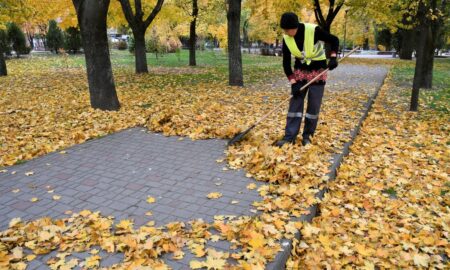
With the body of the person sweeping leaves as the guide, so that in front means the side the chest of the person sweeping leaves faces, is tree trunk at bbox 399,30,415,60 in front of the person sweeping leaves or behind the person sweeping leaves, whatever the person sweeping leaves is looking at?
behind

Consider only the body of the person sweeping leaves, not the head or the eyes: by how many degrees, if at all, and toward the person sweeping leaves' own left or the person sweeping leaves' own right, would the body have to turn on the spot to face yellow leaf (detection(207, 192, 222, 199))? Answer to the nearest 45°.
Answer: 0° — they already face it

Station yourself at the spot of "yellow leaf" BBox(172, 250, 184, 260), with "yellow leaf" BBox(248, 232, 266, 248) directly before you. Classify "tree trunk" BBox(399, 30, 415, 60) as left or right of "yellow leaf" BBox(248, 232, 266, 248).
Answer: left

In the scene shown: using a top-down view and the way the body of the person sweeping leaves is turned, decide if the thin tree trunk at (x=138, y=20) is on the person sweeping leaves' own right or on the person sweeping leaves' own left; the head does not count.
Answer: on the person sweeping leaves' own right

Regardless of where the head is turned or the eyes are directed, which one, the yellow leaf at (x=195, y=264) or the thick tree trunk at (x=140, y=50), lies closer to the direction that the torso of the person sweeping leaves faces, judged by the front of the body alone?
the yellow leaf

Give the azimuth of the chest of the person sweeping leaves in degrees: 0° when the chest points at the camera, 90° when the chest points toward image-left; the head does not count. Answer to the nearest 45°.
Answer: approximately 45°

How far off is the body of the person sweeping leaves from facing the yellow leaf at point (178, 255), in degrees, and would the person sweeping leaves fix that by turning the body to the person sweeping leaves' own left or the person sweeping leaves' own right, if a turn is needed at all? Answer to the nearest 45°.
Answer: approximately 45° to the person sweeping leaves' own left

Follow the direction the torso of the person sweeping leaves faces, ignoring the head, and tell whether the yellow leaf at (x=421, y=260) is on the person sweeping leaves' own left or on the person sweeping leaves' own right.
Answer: on the person sweeping leaves' own left

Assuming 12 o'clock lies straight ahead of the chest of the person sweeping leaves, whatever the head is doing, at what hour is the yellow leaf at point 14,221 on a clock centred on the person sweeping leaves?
The yellow leaf is roughly at 12 o'clock from the person sweeping leaves.

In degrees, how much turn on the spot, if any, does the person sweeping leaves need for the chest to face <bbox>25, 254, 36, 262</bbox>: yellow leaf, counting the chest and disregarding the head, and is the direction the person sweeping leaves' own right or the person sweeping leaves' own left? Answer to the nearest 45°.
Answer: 0° — they already face it

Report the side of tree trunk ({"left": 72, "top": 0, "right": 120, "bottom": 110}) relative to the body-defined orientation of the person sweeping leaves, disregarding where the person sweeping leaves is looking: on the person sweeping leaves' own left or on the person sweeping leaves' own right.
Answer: on the person sweeping leaves' own right

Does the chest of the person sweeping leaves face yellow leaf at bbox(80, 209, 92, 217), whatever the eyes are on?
yes

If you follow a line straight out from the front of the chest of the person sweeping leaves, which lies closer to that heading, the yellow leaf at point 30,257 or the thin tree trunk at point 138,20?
the yellow leaf
